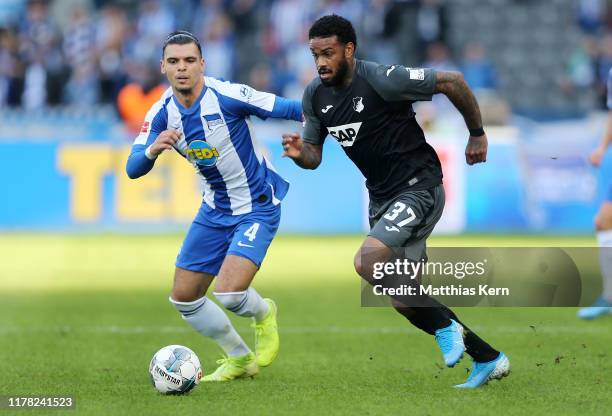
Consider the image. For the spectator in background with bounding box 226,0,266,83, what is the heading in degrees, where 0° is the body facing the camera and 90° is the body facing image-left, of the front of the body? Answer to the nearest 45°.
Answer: approximately 0°

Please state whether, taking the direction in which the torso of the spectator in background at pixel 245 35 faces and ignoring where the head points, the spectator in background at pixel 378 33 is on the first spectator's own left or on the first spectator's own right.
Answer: on the first spectator's own left

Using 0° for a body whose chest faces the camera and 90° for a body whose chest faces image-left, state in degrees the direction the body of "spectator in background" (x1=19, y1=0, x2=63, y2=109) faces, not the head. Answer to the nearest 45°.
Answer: approximately 0°
